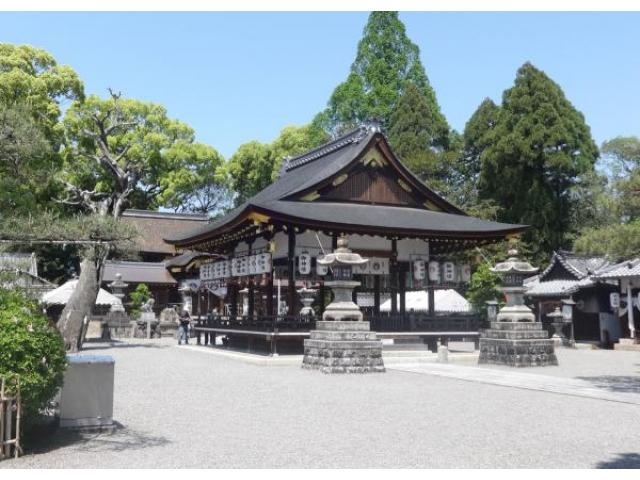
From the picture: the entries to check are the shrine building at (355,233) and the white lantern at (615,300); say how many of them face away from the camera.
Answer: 0

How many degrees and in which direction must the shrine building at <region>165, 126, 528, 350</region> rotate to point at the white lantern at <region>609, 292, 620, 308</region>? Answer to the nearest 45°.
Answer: approximately 90° to its left

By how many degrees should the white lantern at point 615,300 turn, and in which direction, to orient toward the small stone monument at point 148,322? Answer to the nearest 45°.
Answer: approximately 90° to its right

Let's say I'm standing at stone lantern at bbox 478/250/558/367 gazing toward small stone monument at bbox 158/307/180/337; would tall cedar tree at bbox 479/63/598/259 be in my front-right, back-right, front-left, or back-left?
front-right

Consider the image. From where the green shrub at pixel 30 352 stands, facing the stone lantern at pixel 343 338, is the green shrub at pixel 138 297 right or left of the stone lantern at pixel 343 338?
left

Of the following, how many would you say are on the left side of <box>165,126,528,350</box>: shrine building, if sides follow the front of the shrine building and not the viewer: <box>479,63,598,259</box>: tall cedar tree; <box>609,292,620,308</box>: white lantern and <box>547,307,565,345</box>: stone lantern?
3

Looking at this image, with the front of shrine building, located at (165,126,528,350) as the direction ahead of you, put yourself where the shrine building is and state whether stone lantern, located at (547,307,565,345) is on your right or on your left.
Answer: on your left

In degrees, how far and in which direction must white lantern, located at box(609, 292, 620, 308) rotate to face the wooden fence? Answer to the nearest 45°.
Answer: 0° — it already faces it

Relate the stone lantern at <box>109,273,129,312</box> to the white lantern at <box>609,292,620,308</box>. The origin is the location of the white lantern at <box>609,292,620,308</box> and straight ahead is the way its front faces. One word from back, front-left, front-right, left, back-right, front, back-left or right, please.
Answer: right

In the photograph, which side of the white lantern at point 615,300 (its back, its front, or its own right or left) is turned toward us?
front

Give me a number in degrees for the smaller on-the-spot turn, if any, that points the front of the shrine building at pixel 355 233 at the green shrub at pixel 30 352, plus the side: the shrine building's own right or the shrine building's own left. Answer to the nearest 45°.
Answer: approximately 45° to the shrine building's own right

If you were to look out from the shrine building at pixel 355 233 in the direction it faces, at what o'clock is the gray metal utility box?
The gray metal utility box is roughly at 2 o'clock from the shrine building.

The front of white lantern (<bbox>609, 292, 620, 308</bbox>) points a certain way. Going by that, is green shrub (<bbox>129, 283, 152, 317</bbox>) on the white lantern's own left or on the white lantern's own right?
on the white lantern's own right

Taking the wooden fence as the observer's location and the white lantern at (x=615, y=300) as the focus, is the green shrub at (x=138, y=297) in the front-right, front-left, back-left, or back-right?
front-left
